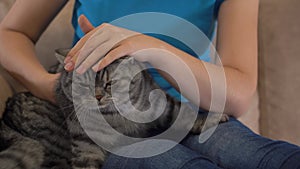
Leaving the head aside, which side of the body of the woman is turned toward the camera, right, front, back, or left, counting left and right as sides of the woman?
front
